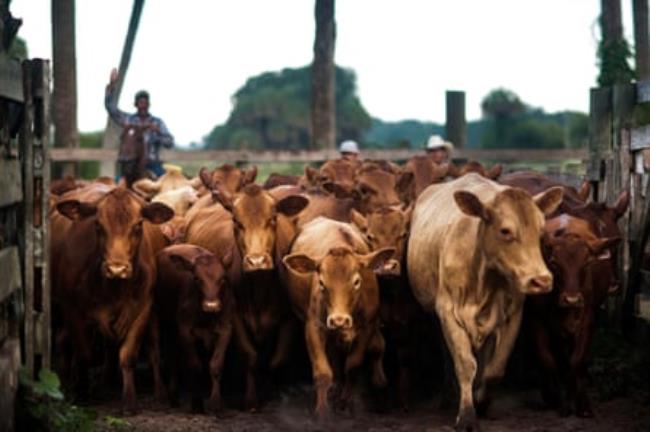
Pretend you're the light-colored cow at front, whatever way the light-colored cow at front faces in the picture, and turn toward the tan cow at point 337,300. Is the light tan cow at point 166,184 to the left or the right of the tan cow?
right

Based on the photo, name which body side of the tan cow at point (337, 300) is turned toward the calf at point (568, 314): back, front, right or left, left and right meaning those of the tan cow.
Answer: left

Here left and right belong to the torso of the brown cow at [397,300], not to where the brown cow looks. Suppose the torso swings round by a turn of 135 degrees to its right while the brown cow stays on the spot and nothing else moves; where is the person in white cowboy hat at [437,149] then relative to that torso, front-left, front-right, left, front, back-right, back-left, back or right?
front-right

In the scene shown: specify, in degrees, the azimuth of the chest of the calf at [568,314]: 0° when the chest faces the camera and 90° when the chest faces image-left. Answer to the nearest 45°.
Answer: approximately 0°

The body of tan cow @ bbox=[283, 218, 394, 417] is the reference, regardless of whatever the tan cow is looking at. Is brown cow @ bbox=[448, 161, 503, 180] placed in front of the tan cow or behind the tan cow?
behind

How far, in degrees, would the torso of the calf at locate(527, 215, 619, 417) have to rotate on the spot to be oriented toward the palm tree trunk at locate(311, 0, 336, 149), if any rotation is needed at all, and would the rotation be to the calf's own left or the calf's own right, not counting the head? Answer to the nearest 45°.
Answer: approximately 180°

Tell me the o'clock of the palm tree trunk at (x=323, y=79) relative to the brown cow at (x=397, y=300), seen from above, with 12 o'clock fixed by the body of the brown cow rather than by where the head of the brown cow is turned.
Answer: The palm tree trunk is roughly at 6 o'clock from the brown cow.
